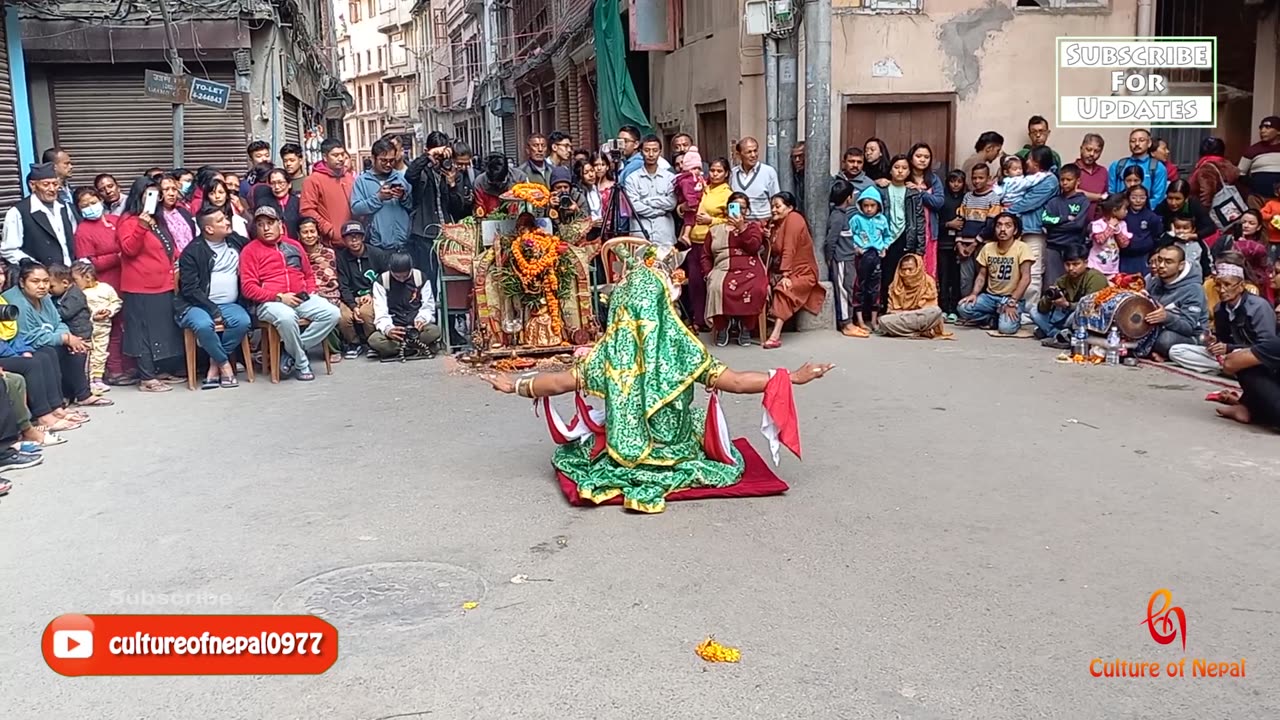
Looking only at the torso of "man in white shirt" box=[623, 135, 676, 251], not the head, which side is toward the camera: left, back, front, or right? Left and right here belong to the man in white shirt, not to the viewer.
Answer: front

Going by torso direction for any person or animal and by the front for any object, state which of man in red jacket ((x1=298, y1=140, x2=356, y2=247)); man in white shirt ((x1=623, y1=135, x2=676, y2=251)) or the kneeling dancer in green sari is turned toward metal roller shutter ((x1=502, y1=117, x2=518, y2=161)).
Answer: the kneeling dancer in green sari

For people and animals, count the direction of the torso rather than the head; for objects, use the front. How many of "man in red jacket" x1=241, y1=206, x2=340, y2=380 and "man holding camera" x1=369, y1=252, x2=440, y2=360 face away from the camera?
0

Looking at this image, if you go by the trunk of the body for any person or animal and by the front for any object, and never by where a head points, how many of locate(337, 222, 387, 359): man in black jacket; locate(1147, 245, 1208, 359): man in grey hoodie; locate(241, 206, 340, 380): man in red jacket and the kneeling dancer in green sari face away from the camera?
1

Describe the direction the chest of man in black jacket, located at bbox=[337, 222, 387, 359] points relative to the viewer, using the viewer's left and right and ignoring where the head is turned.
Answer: facing the viewer

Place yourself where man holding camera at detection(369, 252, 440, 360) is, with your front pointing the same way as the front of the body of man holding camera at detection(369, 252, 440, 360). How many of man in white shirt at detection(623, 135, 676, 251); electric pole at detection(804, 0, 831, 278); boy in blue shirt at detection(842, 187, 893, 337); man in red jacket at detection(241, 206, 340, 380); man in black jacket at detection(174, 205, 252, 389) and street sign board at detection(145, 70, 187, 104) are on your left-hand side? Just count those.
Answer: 3

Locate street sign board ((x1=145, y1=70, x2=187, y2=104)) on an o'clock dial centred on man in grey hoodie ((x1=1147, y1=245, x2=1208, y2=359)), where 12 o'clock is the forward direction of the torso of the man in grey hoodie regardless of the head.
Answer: The street sign board is roughly at 1 o'clock from the man in grey hoodie.

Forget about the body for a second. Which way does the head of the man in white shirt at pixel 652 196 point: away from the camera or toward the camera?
toward the camera

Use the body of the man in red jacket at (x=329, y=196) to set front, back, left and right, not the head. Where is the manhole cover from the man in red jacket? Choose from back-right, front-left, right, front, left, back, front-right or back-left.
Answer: front-right

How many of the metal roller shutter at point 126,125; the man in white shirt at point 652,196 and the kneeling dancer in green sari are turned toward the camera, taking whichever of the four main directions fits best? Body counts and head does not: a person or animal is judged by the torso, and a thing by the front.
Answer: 2

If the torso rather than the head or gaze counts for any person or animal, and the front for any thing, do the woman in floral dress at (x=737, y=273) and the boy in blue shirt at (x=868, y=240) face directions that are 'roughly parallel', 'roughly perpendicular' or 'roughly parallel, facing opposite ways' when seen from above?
roughly parallel

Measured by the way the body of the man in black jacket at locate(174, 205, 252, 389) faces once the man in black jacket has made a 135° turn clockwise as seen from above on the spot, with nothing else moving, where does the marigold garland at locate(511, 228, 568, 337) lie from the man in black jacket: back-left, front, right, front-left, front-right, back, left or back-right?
back

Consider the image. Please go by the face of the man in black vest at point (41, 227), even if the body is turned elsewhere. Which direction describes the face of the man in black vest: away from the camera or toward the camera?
toward the camera

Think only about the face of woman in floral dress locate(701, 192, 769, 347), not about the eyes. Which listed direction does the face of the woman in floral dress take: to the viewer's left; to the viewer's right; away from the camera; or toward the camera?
toward the camera

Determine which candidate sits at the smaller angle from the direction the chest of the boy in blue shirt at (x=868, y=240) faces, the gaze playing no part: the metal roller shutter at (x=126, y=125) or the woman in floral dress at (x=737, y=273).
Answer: the woman in floral dress

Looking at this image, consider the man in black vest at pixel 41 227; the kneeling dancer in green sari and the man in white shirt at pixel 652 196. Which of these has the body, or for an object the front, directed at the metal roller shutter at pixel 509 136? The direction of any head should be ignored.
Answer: the kneeling dancer in green sari

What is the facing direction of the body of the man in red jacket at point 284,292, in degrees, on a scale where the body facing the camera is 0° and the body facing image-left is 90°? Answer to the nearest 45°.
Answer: approximately 315°

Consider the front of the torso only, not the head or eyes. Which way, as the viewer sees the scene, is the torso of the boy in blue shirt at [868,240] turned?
toward the camera
